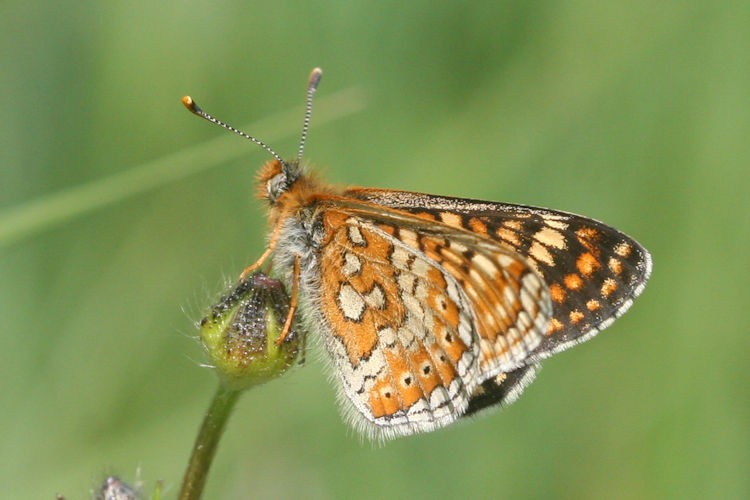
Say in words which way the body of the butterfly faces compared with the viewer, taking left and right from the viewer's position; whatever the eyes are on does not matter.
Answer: facing to the left of the viewer

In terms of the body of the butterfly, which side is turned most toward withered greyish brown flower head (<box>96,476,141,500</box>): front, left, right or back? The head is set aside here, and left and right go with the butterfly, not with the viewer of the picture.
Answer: front
